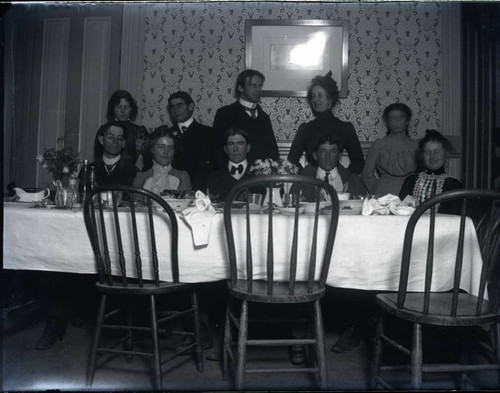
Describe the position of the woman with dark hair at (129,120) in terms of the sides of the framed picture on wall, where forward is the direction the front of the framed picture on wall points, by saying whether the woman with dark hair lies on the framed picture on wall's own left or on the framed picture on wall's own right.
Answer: on the framed picture on wall's own right

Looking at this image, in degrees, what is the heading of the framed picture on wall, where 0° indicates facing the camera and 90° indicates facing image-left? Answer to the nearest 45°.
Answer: approximately 0°

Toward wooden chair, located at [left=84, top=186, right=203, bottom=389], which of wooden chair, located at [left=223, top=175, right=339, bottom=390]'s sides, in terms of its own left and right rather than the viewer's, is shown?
left

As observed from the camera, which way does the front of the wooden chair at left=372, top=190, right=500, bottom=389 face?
facing away from the viewer and to the left of the viewer

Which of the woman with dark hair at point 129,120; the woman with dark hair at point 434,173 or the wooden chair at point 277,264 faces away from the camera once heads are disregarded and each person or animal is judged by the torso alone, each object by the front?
the wooden chair

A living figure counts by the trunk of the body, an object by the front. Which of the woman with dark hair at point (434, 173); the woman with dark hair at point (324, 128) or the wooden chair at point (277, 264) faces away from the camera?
the wooden chair

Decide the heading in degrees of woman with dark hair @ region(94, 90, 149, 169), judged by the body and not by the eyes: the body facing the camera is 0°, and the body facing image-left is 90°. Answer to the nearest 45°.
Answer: approximately 0°

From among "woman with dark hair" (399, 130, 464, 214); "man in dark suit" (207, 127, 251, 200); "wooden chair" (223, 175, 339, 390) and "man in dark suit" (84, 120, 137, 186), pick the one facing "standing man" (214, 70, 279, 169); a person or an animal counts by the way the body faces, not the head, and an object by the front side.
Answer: the wooden chair

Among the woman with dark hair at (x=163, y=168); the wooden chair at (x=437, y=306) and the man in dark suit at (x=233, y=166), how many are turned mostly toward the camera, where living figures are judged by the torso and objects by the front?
2
